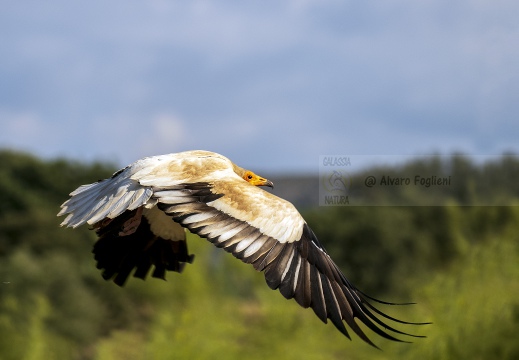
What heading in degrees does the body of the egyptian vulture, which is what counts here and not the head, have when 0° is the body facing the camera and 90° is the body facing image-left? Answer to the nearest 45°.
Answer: approximately 225°
